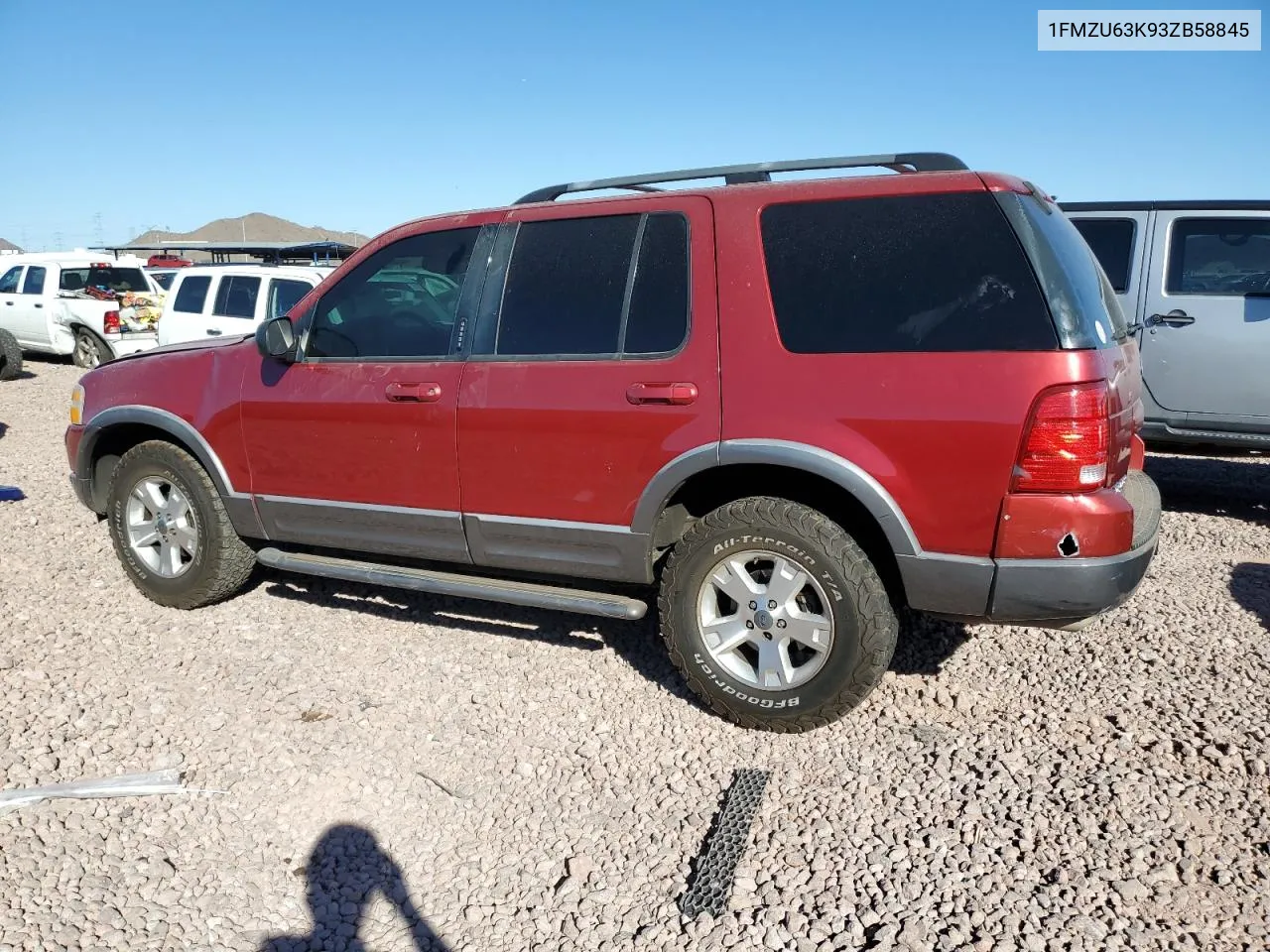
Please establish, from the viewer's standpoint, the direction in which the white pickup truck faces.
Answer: facing away from the viewer and to the left of the viewer

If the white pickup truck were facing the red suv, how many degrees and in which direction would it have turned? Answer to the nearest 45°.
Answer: approximately 135° to its left

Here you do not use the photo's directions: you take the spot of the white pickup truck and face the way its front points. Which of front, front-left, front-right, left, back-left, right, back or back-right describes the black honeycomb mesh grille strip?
back-left

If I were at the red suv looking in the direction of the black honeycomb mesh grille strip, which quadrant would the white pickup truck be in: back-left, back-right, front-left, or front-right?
back-right
